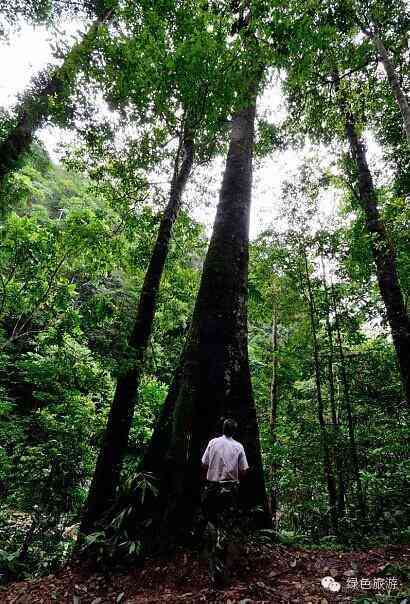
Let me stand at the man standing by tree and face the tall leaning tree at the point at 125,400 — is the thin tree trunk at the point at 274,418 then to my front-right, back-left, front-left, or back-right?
front-right

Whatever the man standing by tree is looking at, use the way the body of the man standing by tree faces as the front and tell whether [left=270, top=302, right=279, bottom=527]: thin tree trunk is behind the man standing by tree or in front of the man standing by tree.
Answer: in front

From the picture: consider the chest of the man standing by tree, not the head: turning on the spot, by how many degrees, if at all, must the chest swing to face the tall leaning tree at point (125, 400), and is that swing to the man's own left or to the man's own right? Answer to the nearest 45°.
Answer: approximately 45° to the man's own left

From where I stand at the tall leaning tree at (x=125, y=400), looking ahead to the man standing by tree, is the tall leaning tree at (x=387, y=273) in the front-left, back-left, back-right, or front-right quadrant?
front-left

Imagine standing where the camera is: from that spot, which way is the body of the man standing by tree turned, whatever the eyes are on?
away from the camera
